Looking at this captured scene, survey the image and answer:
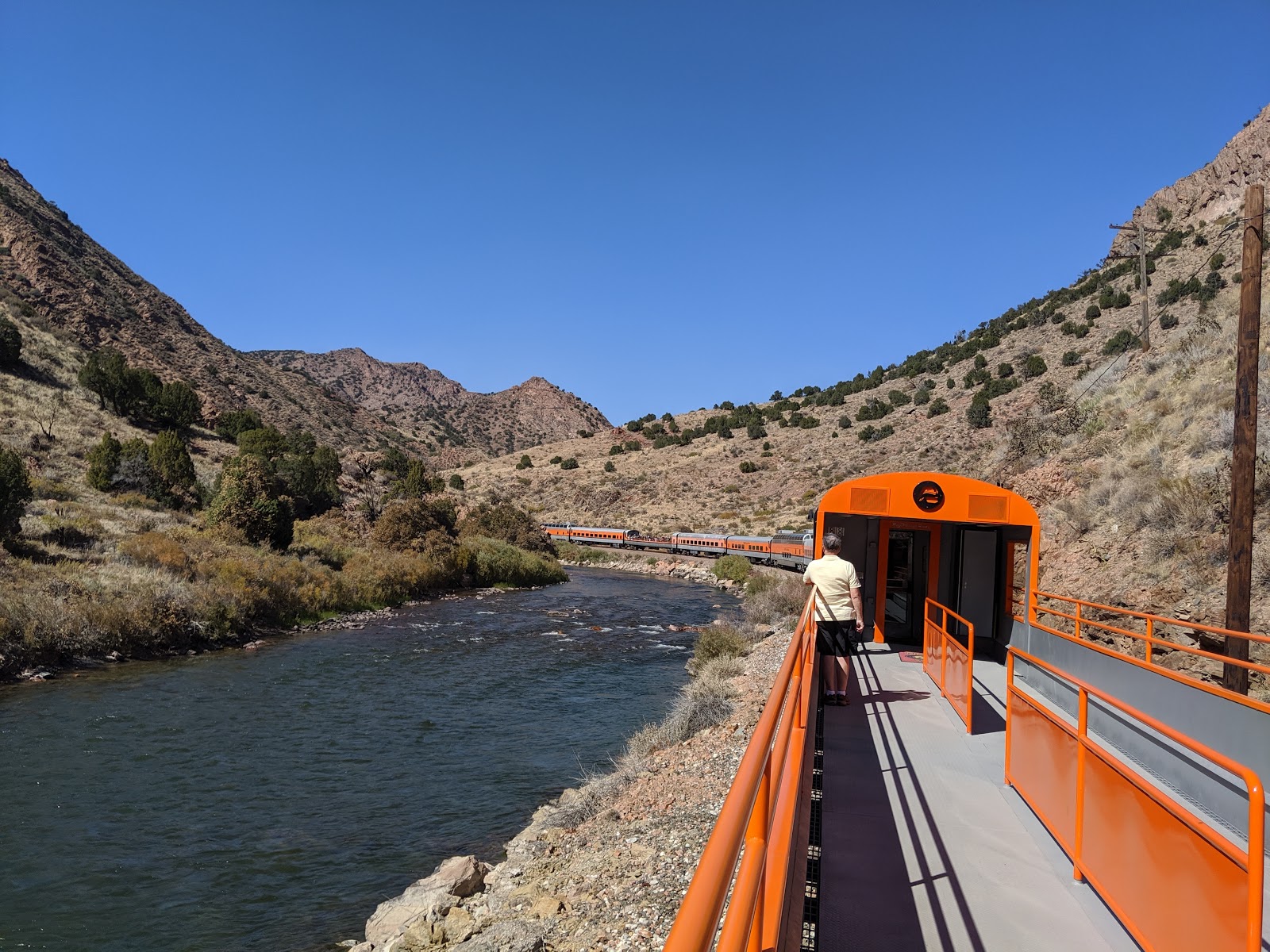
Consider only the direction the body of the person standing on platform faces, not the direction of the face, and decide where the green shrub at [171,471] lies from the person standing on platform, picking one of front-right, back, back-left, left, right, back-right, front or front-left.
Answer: front-left

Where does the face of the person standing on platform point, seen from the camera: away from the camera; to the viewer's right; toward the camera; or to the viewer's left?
away from the camera

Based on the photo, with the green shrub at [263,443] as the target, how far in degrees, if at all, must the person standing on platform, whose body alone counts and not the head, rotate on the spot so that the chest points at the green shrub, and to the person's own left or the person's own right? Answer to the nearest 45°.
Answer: approximately 45° to the person's own left

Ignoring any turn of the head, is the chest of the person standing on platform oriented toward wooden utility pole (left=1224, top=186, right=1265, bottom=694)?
no

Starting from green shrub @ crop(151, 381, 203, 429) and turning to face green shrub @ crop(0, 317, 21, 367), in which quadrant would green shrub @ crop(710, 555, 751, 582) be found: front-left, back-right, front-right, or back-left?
back-left

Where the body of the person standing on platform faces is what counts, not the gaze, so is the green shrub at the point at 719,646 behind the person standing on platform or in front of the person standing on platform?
in front

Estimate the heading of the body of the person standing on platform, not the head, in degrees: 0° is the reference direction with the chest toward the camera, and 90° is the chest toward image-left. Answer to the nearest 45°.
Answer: approximately 180°

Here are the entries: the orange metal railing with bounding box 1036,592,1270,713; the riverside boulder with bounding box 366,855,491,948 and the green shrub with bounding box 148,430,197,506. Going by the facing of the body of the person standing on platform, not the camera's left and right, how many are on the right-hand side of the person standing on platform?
1

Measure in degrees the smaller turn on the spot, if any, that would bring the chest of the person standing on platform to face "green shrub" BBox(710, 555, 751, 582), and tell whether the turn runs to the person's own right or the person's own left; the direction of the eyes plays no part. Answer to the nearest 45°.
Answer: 0° — they already face it

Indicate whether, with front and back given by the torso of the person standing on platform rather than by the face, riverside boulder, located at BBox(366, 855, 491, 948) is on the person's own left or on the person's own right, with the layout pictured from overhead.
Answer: on the person's own left

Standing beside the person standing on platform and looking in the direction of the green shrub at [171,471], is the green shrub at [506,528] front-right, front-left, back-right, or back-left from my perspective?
front-right

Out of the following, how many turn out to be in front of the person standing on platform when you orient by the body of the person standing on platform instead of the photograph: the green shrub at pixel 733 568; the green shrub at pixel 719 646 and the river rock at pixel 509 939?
2

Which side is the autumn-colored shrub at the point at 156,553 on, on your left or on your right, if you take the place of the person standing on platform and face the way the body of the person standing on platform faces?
on your left

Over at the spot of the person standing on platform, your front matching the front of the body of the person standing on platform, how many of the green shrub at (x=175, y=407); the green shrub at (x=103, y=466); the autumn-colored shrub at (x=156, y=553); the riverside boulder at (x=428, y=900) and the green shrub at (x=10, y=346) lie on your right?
0

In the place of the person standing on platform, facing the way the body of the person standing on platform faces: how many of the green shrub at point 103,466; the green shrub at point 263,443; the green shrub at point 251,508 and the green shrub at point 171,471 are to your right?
0
